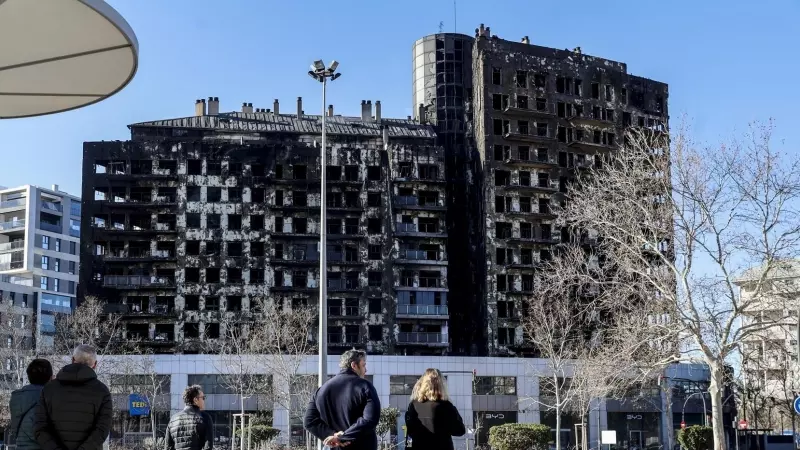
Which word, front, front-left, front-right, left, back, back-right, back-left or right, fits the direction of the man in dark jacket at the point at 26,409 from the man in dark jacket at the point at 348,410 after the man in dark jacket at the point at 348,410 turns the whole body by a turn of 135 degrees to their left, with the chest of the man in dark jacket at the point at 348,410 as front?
front

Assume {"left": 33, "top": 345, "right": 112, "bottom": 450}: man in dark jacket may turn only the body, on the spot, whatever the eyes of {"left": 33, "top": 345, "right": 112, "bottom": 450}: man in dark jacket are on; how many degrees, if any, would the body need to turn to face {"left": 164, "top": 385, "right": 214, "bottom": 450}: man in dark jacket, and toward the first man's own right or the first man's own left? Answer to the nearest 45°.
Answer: approximately 45° to the first man's own right

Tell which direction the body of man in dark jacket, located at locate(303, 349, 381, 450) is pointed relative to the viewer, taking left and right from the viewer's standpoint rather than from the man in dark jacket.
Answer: facing away from the viewer and to the right of the viewer

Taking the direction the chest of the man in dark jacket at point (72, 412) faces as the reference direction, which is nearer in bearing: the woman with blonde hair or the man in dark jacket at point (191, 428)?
the man in dark jacket

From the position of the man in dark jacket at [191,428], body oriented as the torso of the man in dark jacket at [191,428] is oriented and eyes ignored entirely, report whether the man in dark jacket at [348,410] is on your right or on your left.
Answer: on your right

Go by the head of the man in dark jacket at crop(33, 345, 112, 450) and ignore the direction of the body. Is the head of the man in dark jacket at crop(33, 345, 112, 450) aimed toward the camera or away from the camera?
away from the camera

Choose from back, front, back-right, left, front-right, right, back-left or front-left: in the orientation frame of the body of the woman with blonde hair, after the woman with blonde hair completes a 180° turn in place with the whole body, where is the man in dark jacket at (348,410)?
front-right

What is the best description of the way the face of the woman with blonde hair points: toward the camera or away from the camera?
away from the camera

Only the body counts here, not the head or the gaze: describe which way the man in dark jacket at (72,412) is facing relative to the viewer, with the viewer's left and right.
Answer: facing away from the viewer

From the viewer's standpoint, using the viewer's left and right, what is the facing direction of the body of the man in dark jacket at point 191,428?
facing away from the viewer and to the right of the viewer

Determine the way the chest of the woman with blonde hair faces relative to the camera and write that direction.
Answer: away from the camera

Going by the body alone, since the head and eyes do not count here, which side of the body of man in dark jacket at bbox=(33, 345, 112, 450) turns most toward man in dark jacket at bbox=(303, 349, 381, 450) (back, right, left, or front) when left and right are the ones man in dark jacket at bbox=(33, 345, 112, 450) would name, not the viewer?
right
